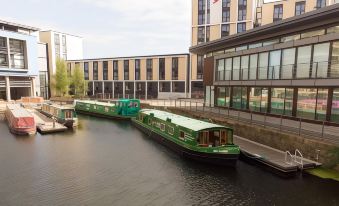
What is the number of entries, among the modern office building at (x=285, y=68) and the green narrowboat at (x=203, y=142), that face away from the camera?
0

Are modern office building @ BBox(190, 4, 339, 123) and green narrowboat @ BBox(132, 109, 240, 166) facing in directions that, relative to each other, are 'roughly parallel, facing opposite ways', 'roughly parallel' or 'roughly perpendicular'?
roughly perpendicular

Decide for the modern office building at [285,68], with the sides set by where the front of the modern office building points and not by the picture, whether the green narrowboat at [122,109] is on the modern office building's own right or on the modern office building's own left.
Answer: on the modern office building's own right

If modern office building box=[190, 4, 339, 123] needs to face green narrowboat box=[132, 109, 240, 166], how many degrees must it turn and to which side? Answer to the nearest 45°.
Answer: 0° — it already faces it

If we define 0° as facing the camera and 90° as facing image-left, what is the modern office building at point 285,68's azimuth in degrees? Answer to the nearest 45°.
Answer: approximately 45°
